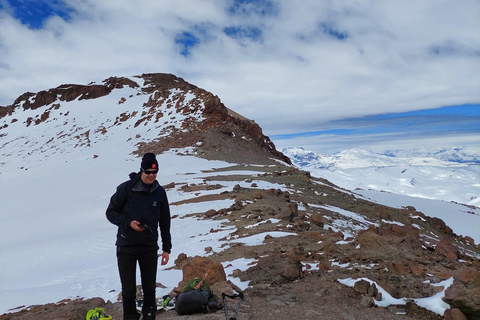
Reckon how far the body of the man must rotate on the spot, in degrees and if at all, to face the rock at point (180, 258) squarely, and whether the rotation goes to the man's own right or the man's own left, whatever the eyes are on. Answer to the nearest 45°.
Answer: approximately 135° to the man's own left

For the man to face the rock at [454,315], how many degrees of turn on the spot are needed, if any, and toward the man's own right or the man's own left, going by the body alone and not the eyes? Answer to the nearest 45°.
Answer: approximately 45° to the man's own left

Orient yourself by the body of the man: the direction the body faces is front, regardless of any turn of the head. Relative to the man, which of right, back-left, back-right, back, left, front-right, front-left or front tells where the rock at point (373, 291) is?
front-left

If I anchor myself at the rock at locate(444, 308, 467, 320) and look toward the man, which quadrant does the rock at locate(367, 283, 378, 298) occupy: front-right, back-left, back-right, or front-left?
front-right

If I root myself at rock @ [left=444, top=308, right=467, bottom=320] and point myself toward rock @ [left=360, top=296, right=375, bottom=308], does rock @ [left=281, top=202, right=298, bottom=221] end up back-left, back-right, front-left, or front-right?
front-right

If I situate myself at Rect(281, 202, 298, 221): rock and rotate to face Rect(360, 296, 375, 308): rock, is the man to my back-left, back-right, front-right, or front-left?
front-right

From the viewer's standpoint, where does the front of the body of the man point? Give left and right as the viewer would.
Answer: facing the viewer and to the right of the viewer

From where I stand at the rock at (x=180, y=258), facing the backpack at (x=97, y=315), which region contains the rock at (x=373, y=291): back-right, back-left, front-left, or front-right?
front-left

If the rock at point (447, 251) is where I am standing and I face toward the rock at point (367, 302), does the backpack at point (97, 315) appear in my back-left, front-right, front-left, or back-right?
front-right

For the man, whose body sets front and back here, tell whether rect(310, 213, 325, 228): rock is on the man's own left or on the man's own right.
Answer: on the man's own left
